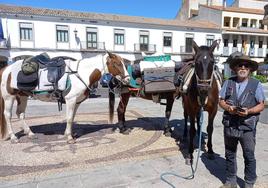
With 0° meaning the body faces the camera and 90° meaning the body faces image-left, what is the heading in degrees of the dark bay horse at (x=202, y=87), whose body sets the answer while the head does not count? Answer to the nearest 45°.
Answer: approximately 0°

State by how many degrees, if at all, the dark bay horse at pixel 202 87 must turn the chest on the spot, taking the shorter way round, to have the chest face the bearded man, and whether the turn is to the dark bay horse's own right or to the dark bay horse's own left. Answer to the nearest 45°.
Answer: approximately 45° to the dark bay horse's own left

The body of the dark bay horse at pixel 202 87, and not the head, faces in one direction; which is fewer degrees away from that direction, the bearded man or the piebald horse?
the bearded man

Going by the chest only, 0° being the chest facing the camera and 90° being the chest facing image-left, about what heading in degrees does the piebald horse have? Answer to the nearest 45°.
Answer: approximately 270°
